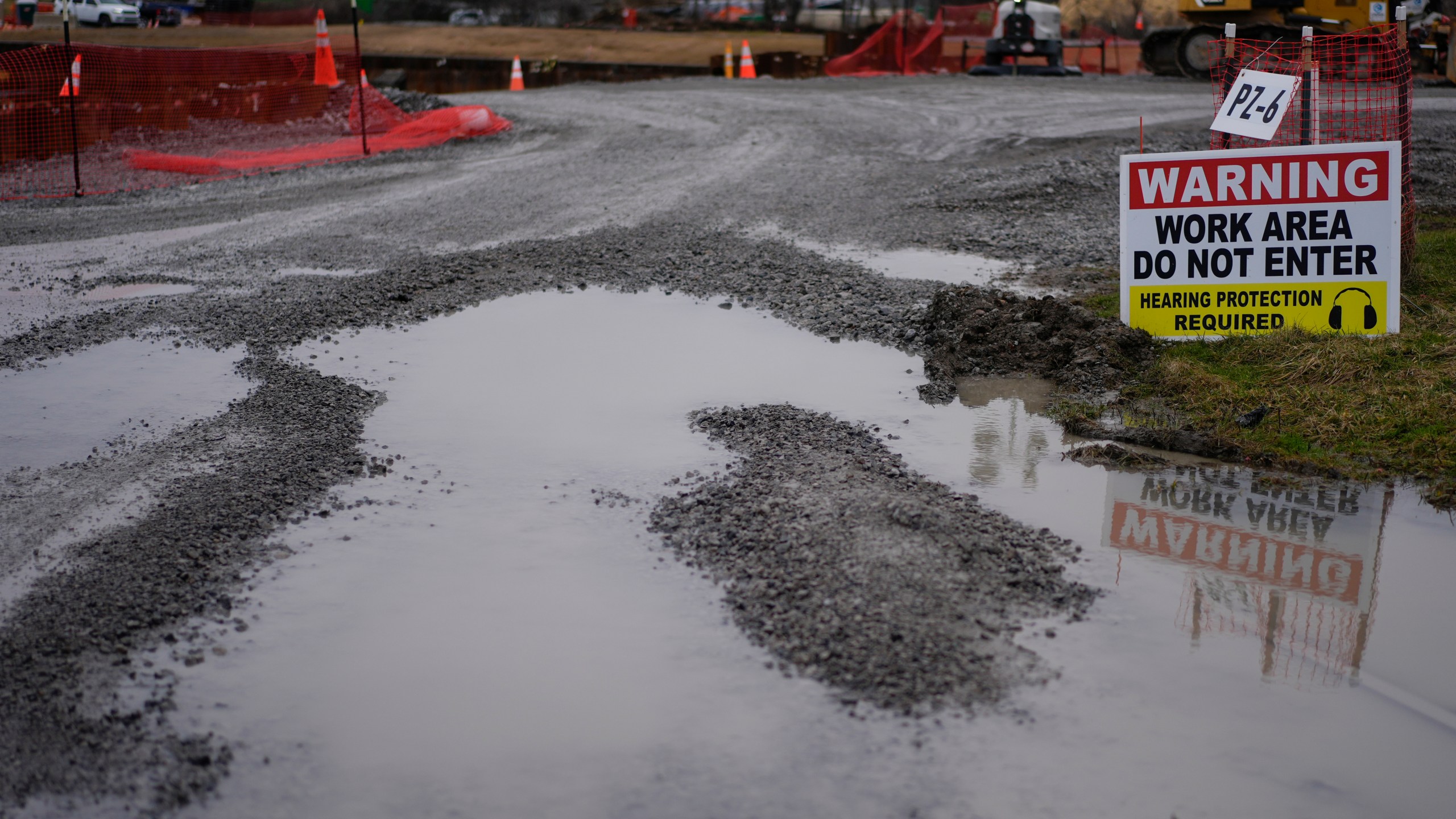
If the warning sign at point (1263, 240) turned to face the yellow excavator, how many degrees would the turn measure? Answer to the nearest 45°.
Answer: approximately 180°

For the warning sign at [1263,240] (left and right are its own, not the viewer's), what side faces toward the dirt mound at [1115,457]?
front

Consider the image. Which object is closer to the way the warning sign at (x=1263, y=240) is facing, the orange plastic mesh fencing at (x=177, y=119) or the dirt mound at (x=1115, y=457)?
the dirt mound

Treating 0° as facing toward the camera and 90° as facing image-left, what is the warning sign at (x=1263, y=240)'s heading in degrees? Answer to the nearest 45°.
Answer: approximately 0°

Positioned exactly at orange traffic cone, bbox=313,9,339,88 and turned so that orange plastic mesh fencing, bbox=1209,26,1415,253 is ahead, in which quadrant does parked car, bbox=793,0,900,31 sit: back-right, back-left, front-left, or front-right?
back-left

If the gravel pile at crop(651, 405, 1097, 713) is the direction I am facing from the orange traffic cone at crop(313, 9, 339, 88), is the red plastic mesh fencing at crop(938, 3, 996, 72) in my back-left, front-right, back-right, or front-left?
back-left

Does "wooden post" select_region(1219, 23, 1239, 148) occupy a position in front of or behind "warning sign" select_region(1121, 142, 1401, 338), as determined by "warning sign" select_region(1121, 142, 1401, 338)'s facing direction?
behind

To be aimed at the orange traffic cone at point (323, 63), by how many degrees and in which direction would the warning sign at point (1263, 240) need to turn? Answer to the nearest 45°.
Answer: approximately 135° to its right

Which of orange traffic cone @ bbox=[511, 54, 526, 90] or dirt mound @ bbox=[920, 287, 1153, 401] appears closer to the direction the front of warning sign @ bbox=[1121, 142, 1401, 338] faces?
the dirt mound
